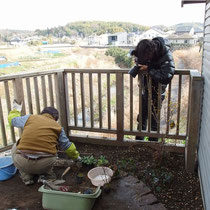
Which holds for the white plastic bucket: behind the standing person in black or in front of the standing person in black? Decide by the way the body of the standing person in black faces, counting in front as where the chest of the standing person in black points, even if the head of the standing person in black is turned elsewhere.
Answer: in front

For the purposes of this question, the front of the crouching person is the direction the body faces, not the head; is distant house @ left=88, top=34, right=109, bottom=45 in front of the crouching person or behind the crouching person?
in front

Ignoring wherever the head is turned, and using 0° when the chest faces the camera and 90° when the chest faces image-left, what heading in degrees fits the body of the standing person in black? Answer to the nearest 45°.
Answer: approximately 45°

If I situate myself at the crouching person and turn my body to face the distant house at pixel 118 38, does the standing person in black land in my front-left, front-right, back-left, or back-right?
front-right

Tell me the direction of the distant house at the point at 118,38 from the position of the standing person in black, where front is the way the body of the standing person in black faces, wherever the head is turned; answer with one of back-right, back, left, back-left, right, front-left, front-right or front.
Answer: back-right
